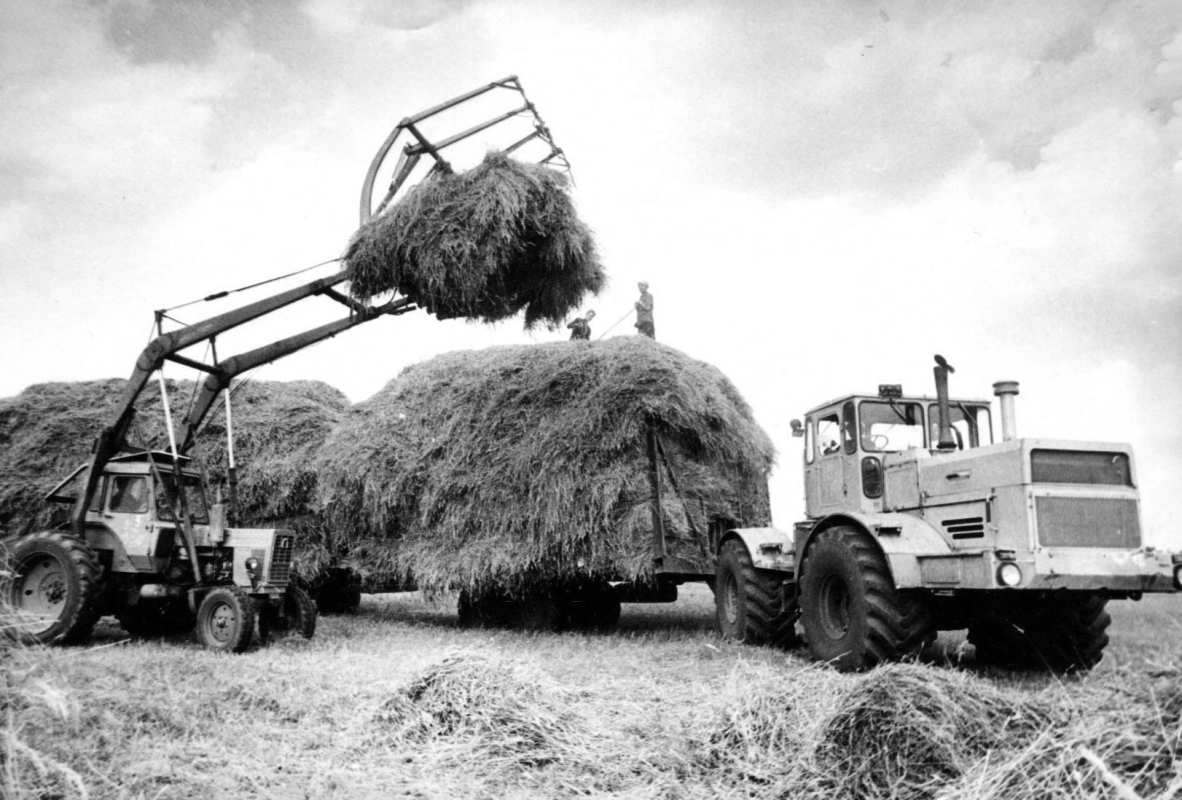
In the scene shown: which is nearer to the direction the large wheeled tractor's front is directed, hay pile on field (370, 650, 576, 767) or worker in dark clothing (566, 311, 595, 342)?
the hay pile on field

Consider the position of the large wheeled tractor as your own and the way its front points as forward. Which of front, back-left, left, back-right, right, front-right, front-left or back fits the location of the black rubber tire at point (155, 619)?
back-right

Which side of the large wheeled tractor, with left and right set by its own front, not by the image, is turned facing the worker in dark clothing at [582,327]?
back

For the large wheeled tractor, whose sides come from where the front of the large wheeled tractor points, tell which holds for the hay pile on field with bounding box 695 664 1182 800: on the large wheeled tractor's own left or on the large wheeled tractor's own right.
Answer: on the large wheeled tractor's own right

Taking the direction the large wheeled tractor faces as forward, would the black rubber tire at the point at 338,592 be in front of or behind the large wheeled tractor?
behind

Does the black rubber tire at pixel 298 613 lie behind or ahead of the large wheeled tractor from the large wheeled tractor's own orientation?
behind

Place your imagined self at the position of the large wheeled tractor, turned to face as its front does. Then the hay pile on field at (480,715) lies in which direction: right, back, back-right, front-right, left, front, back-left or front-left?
right

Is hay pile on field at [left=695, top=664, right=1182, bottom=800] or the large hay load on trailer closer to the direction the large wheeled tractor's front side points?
the hay pile on field

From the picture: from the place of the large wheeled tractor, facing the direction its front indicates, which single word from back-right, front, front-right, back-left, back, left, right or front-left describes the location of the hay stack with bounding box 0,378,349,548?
back-right

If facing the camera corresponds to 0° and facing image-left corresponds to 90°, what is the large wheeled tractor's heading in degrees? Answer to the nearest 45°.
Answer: approximately 315°
